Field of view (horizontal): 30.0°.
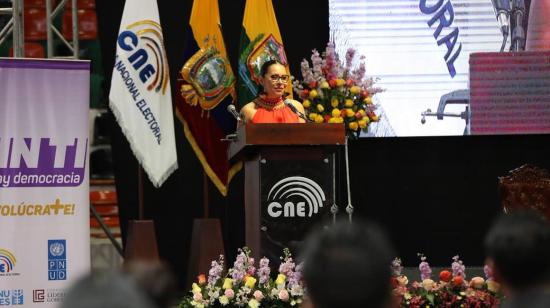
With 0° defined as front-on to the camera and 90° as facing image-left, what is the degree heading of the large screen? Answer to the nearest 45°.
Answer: approximately 0°

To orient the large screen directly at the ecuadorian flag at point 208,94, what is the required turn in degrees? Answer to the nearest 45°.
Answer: approximately 45° to its right

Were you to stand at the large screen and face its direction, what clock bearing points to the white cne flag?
The white cne flag is roughly at 2 o'clock from the large screen.

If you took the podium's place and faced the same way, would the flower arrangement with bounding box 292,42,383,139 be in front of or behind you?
behind

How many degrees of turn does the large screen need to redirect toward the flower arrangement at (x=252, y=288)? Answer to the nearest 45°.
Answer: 0° — it already faces it

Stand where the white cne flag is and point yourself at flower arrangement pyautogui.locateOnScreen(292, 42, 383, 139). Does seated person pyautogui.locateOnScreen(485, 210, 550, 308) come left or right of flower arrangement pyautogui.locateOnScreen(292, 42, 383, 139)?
right

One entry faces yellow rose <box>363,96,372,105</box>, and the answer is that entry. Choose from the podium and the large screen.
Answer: the large screen

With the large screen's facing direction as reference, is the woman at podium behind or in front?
in front

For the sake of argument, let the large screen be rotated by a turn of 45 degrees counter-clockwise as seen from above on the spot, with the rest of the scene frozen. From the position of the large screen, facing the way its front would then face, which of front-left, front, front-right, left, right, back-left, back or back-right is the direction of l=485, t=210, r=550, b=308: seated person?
front-right

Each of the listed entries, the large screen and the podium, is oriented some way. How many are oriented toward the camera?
2

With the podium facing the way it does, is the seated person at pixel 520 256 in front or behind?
in front

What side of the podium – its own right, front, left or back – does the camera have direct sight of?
front

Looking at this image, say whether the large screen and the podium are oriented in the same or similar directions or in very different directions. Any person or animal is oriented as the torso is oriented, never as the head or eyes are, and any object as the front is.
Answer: same or similar directions

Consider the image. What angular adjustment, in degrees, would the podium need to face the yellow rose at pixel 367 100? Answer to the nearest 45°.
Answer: approximately 135° to its left
